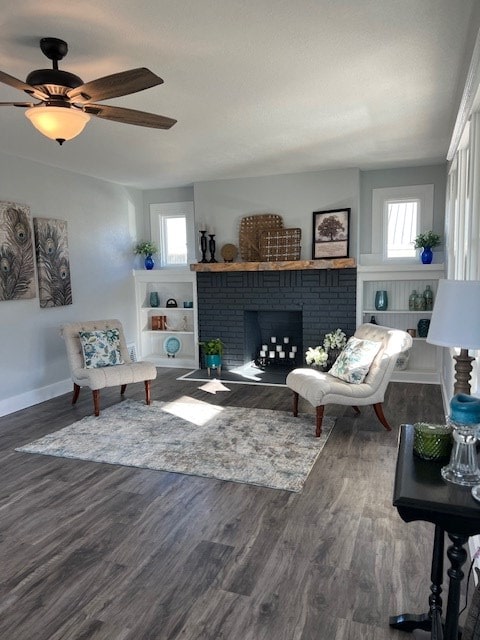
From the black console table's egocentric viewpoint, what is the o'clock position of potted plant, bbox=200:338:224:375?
The potted plant is roughly at 2 o'clock from the black console table.

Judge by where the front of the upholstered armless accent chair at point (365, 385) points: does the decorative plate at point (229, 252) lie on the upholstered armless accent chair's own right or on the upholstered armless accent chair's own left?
on the upholstered armless accent chair's own right

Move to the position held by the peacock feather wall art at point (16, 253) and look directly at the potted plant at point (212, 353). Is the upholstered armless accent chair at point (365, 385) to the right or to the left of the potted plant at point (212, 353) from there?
right

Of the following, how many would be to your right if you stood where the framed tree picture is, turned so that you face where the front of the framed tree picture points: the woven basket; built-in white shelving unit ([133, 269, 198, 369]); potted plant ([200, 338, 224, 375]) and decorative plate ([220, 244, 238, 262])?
4

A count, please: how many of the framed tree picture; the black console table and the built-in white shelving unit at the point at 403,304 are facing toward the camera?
2

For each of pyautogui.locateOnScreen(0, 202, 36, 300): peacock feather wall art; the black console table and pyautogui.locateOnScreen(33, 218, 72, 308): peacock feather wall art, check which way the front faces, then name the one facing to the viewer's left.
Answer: the black console table

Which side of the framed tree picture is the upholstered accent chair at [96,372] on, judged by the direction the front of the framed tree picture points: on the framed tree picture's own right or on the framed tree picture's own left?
on the framed tree picture's own right

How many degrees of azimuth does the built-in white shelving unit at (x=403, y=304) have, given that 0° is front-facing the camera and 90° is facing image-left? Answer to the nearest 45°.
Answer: approximately 0°

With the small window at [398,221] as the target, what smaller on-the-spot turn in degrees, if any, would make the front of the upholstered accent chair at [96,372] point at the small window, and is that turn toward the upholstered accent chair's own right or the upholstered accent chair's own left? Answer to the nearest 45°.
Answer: approximately 45° to the upholstered accent chair's own left

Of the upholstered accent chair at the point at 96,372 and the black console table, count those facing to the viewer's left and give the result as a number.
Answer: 1

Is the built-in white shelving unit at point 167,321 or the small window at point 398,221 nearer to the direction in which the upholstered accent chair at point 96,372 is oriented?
the small window

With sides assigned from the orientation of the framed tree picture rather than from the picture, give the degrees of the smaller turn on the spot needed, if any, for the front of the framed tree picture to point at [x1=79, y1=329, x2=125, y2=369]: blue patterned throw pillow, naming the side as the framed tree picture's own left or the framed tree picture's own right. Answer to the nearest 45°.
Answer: approximately 45° to the framed tree picture's own right
